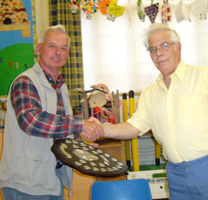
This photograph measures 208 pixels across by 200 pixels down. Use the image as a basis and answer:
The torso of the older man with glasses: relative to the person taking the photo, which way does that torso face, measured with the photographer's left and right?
facing the viewer and to the left of the viewer

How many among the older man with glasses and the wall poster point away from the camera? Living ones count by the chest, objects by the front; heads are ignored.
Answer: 0

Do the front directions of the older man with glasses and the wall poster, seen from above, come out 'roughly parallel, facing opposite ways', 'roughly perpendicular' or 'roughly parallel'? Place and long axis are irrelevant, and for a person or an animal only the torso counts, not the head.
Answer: roughly parallel

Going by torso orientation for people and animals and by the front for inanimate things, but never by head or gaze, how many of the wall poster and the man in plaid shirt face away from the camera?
0

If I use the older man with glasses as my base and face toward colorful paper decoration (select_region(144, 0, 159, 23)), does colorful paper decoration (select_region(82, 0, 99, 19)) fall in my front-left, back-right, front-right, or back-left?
front-left

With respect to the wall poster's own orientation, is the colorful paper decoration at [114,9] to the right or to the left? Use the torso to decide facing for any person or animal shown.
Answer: on its left

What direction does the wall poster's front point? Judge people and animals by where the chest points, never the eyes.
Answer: toward the camera

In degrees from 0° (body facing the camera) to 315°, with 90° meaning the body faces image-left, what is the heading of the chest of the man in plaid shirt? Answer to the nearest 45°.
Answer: approximately 315°

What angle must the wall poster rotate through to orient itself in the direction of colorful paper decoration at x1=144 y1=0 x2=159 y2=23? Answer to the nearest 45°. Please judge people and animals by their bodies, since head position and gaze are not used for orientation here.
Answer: approximately 90° to its left

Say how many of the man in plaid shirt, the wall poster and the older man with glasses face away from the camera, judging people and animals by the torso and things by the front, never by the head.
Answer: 0

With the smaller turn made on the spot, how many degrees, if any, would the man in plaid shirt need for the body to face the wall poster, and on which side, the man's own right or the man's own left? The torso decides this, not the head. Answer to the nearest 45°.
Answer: approximately 135° to the man's own left

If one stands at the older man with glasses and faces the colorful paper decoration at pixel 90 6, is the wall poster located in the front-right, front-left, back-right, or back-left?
front-left

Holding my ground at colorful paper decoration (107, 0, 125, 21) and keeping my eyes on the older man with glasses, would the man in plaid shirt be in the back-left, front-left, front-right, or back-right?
front-right
